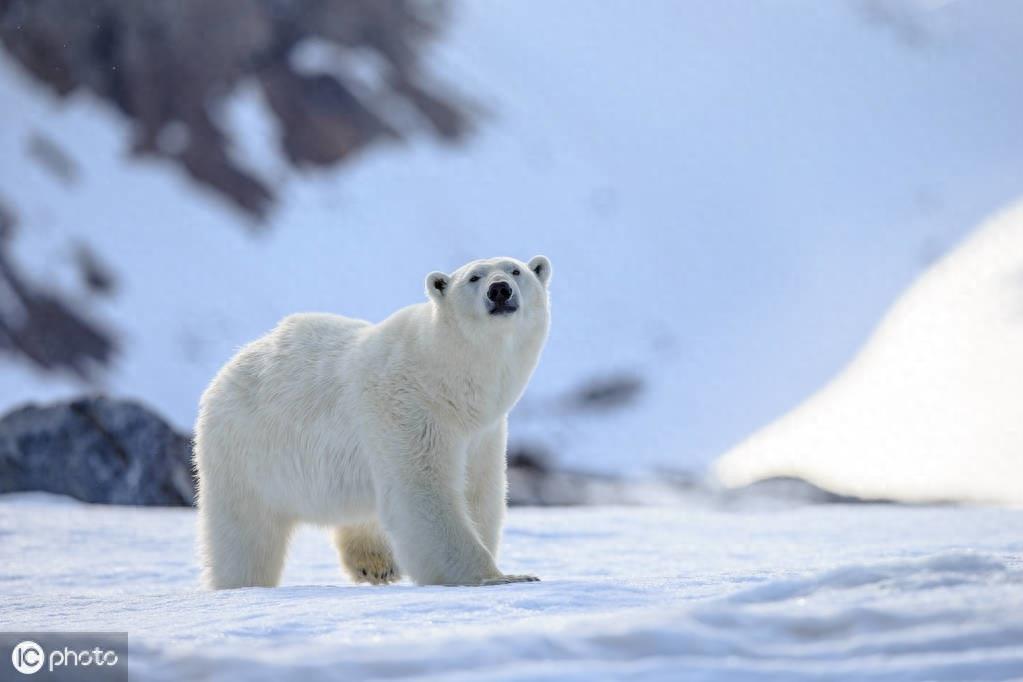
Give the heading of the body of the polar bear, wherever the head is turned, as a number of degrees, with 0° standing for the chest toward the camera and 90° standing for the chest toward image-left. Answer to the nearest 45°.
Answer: approximately 315°

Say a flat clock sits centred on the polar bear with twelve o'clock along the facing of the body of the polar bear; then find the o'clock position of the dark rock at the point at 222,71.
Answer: The dark rock is roughly at 7 o'clock from the polar bear.

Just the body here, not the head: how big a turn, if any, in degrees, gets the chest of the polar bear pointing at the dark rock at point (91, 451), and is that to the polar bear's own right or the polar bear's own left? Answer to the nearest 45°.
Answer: approximately 180°

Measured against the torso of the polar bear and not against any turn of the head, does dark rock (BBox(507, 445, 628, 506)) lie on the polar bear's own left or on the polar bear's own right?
on the polar bear's own left
